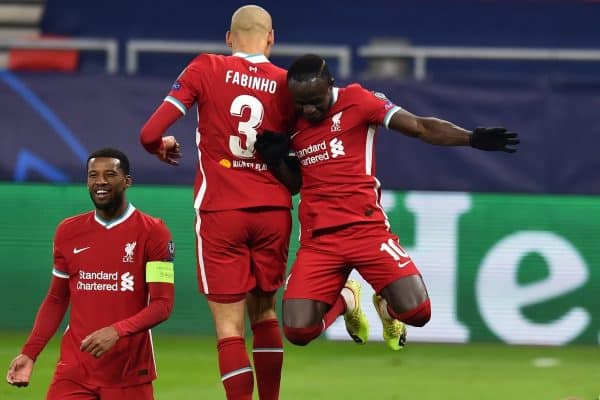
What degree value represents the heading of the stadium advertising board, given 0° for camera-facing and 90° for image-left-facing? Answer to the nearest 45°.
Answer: approximately 0°
